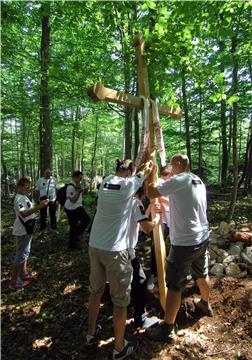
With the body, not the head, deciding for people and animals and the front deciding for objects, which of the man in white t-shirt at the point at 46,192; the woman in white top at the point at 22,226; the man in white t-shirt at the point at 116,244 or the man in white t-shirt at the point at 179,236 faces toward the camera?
the man in white t-shirt at the point at 46,192

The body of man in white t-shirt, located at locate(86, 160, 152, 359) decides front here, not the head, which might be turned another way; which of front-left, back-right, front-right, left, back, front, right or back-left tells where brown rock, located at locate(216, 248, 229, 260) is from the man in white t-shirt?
front

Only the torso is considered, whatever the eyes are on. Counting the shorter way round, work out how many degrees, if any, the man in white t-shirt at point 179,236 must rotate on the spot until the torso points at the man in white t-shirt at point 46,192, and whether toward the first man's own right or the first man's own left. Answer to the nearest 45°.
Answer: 0° — they already face them

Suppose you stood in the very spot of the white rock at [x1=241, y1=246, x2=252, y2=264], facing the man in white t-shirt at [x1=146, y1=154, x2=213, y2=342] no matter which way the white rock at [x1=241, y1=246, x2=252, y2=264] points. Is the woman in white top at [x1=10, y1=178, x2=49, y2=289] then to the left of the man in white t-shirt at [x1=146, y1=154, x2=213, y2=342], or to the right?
right

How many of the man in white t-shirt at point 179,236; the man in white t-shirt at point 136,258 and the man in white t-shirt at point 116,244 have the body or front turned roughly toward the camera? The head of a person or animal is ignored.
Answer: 0

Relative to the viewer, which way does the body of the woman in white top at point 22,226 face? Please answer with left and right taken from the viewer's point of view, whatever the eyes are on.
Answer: facing to the right of the viewer

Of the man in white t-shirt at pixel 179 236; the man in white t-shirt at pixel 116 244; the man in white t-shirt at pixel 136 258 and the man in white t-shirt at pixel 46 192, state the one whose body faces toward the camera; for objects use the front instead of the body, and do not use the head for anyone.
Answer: the man in white t-shirt at pixel 46 192

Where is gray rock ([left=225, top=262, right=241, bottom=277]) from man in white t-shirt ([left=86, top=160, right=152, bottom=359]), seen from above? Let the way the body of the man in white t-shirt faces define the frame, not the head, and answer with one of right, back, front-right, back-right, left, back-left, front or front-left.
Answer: front

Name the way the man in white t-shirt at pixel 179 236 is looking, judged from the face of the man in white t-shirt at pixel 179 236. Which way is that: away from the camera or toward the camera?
away from the camera

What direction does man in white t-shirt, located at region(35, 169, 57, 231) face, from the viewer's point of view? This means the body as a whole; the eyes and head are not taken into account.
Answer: toward the camera

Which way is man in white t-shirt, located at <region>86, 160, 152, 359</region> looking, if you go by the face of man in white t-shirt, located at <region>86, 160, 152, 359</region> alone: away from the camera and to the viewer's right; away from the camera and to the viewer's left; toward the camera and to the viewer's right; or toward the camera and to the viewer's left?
away from the camera and to the viewer's right

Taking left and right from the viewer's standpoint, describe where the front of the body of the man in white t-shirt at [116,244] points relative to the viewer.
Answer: facing away from the viewer and to the right of the viewer

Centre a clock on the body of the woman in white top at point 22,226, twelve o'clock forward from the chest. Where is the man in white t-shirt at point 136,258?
The man in white t-shirt is roughly at 2 o'clock from the woman in white top.
